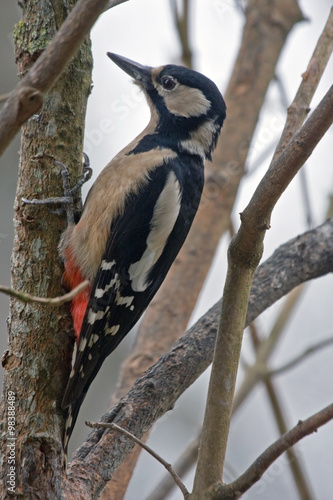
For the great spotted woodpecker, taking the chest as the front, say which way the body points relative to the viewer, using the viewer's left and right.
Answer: facing to the left of the viewer

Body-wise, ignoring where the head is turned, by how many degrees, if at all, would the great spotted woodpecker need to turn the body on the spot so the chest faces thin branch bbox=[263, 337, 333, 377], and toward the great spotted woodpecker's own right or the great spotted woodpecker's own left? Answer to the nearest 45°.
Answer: approximately 135° to the great spotted woodpecker's own right

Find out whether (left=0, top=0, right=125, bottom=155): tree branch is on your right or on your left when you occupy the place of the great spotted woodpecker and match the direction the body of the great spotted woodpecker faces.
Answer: on your left
